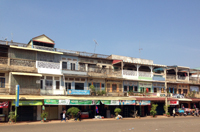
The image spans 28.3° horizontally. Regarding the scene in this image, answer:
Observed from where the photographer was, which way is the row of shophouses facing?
facing the viewer and to the right of the viewer
